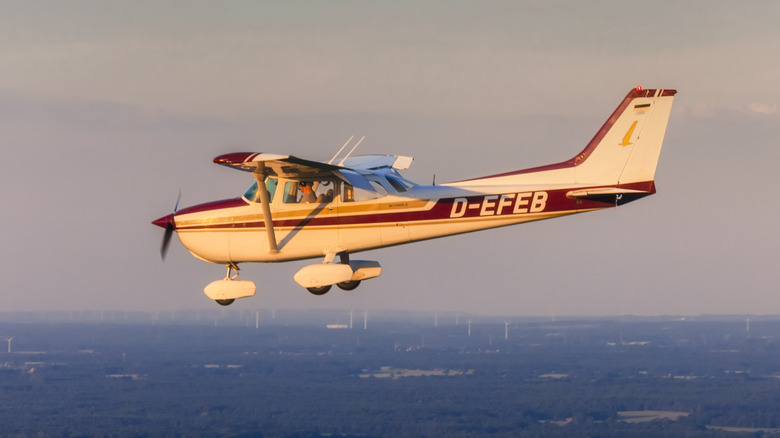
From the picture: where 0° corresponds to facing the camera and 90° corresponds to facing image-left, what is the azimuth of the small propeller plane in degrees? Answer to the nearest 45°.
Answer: approximately 90°
